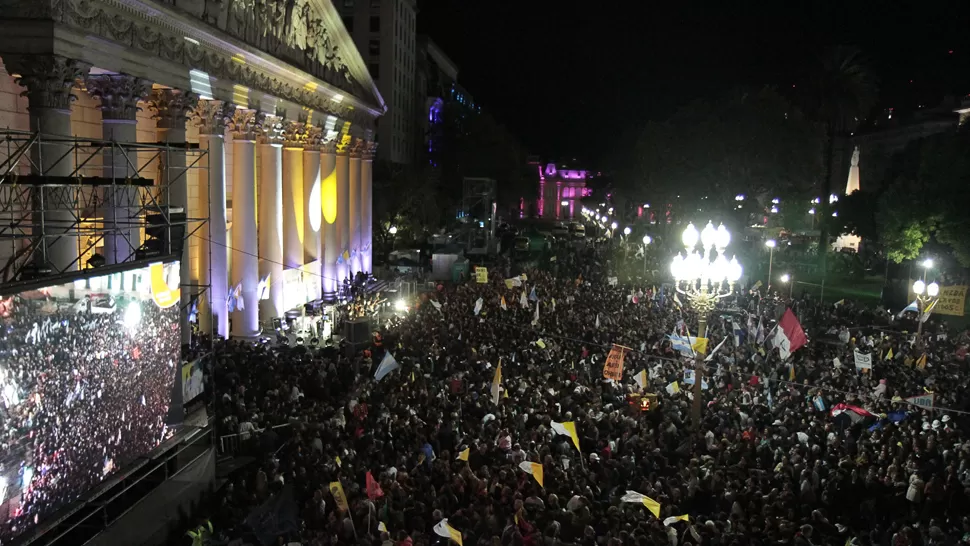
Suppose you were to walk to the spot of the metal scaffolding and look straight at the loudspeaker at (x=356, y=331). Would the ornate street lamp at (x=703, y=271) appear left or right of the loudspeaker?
right

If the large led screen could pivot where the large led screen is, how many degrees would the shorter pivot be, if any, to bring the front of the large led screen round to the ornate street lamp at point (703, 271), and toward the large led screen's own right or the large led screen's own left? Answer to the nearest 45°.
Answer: approximately 45° to the large led screen's own left

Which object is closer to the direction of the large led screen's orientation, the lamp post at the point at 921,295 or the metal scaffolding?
the lamp post

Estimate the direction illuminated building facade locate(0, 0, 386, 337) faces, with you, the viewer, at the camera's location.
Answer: facing the viewer and to the right of the viewer

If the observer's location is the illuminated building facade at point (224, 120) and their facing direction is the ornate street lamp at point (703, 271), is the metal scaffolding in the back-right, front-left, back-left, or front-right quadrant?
front-right

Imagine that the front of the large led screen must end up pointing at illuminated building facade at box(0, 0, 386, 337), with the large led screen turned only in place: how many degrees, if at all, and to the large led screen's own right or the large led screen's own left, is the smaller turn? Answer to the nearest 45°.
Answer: approximately 135° to the large led screen's own left

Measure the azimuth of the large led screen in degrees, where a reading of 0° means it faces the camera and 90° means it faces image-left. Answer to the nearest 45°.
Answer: approximately 315°

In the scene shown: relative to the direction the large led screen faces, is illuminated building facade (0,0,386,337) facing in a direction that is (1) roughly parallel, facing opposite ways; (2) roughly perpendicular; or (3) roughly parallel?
roughly parallel

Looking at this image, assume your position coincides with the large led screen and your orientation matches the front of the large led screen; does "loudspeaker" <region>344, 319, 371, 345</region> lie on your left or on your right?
on your left

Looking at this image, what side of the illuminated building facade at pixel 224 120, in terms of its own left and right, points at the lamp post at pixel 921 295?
front

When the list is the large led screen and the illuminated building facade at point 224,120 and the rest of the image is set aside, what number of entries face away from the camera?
0
